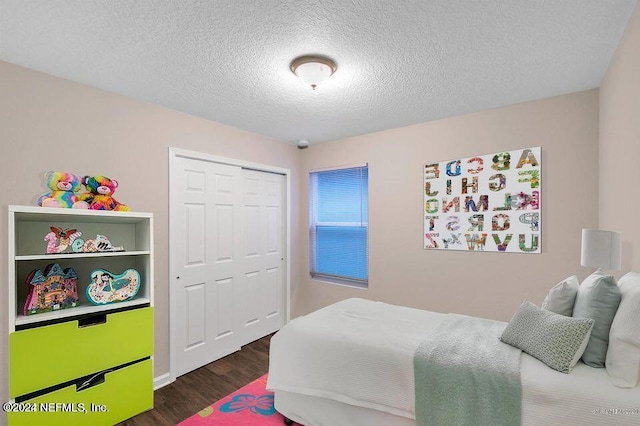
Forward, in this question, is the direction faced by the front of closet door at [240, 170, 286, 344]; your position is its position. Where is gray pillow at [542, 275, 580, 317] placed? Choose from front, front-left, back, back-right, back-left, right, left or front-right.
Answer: front

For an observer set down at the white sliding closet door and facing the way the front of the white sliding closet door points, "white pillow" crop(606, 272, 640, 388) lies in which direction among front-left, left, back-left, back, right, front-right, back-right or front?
front

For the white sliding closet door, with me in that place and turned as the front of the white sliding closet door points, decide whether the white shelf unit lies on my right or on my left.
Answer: on my right

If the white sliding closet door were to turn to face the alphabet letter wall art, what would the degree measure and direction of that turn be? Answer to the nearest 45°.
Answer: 0° — it already faces it

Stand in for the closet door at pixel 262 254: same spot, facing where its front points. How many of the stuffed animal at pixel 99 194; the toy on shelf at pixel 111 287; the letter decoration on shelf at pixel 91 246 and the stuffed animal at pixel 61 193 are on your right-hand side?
4

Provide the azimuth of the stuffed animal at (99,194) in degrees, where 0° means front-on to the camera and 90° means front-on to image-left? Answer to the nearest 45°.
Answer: approximately 0°

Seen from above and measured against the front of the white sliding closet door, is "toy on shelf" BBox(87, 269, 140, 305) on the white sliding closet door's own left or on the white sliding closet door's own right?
on the white sliding closet door's own right

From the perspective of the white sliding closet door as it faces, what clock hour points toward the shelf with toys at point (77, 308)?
The shelf with toys is roughly at 3 o'clock from the white sliding closet door.

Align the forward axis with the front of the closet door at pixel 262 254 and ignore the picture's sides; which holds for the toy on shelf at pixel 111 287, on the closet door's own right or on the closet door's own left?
on the closet door's own right

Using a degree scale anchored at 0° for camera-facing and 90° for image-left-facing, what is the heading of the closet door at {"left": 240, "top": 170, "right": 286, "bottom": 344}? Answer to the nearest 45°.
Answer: approximately 315°

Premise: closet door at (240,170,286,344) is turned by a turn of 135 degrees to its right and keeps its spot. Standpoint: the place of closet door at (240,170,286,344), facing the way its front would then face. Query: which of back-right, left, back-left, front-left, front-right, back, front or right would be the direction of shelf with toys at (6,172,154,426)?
front-left

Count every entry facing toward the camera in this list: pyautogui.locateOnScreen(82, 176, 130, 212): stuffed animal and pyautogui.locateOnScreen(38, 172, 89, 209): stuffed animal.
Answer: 2

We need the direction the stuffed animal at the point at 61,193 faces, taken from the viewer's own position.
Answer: facing the viewer
